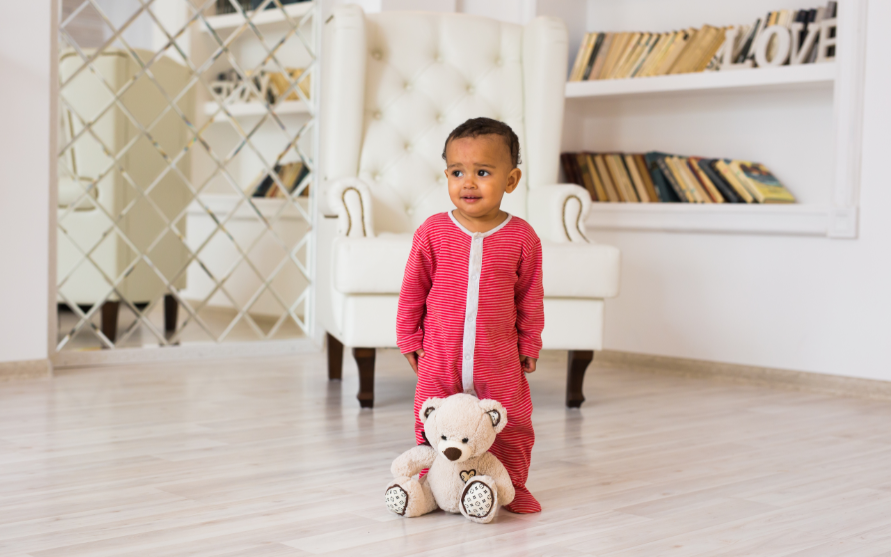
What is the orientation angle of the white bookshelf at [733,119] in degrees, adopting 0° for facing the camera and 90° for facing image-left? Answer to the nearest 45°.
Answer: approximately 0°

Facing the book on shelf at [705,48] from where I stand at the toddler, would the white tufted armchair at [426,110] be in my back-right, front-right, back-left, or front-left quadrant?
front-left

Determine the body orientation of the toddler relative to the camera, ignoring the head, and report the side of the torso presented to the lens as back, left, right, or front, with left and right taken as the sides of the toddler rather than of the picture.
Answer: front

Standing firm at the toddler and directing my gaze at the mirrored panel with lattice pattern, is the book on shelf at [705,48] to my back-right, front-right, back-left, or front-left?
front-right

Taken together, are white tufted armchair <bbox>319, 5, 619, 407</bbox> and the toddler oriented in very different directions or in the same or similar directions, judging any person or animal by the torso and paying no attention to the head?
same or similar directions

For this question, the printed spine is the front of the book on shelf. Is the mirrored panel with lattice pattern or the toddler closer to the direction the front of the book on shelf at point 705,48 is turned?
the toddler

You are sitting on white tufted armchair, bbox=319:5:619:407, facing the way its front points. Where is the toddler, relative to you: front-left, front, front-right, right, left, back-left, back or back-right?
front

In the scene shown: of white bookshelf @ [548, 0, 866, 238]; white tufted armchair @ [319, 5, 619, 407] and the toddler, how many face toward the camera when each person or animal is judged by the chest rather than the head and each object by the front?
3

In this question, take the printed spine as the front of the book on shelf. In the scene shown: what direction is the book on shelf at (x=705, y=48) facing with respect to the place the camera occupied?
facing the viewer

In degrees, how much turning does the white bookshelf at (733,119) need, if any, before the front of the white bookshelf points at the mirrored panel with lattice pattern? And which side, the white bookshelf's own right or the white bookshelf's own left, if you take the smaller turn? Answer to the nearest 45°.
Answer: approximately 90° to the white bookshelf's own right

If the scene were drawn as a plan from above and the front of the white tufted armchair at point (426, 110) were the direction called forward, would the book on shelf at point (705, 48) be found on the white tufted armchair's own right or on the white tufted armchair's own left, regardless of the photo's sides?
on the white tufted armchair's own left

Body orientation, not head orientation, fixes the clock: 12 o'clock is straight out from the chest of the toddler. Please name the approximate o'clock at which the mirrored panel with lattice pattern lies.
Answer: The mirrored panel with lattice pattern is roughly at 5 o'clock from the toddler.

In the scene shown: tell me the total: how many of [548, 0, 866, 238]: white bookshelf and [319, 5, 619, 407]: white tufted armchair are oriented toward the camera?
2

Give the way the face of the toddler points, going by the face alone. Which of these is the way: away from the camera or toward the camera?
toward the camera

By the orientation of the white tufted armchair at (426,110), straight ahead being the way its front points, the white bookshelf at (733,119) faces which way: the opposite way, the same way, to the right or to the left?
the same way

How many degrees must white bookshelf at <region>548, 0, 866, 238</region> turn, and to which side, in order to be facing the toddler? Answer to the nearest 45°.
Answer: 0° — it already faces them
